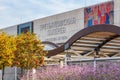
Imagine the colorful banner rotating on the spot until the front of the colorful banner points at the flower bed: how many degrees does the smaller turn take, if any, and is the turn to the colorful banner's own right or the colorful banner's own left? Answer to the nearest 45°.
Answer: approximately 45° to the colorful banner's own left

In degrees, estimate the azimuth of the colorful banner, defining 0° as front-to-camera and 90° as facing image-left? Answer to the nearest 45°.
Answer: approximately 45°
